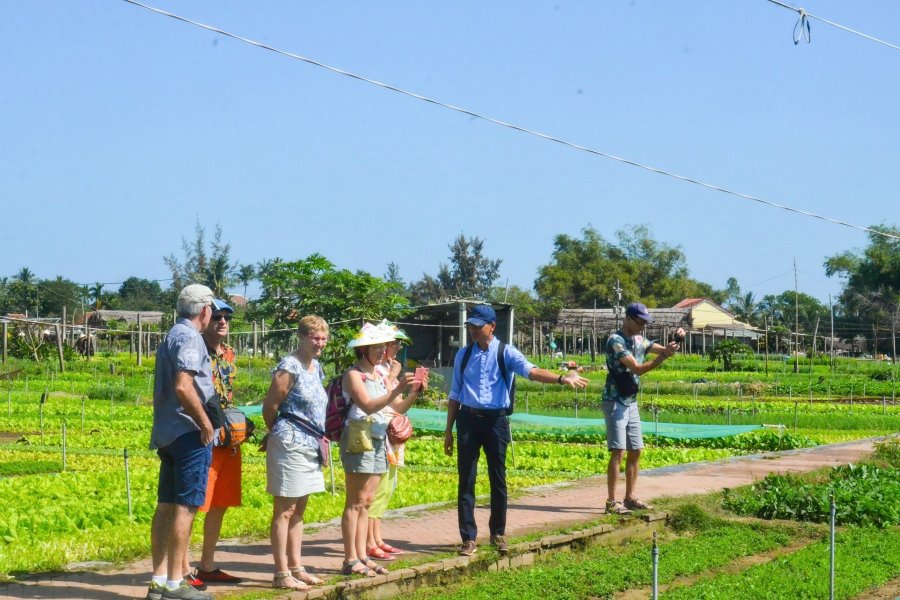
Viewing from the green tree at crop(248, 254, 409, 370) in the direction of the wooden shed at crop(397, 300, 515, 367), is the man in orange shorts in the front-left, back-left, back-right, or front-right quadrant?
back-right

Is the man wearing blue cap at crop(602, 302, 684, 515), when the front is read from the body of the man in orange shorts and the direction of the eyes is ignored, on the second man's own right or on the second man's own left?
on the second man's own left

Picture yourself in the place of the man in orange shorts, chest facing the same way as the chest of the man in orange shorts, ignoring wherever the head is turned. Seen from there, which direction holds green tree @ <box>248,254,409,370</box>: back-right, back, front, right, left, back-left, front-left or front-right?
back-left

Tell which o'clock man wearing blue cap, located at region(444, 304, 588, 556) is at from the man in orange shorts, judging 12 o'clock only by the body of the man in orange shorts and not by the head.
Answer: The man wearing blue cap is roughly at 10 o'clock from the man in orange shorts.

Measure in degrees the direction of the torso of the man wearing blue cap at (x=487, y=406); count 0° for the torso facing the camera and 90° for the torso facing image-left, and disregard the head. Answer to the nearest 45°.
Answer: approximately 0°

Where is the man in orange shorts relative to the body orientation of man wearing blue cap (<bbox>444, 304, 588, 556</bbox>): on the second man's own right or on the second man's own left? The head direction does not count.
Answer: on the second man's own right

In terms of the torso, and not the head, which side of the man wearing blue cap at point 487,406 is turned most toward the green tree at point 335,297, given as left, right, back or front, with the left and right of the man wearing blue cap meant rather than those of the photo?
back

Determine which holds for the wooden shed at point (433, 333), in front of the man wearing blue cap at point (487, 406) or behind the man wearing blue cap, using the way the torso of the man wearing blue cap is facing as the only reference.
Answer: behind

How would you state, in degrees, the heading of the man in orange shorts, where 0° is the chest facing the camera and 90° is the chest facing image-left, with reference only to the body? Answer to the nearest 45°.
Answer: approximately 315°

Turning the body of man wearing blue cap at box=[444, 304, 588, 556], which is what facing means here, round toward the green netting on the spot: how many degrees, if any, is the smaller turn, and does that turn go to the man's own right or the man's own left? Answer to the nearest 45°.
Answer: approximately 180°

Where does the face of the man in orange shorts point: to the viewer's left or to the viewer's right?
to the viewer's right
